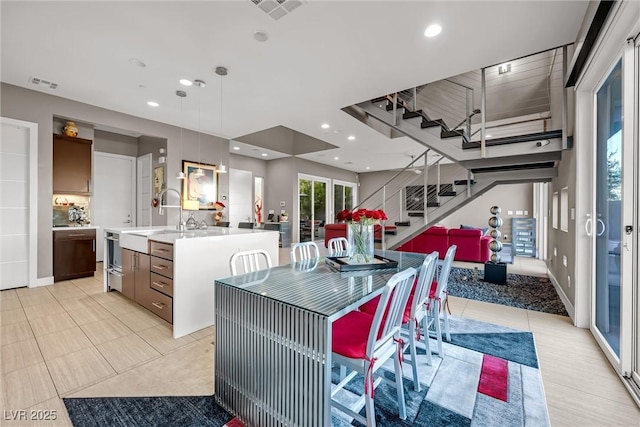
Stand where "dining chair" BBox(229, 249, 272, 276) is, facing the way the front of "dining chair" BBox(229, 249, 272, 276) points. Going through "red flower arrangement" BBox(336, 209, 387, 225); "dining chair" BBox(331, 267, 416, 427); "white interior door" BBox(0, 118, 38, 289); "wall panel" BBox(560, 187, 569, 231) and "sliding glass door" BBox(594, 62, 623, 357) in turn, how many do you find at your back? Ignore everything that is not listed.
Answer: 1

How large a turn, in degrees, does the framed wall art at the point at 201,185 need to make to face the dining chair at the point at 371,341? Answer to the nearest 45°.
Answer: approximately 45° to its right

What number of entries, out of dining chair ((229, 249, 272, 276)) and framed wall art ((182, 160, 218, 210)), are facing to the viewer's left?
0

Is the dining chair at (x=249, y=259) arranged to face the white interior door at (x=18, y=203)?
no

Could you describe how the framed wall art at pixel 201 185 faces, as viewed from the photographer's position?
facing the viewer and to the right of the viewer

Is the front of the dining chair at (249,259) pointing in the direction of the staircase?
no

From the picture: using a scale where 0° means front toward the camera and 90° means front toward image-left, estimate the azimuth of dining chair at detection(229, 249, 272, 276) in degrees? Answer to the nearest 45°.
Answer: approximately 315°

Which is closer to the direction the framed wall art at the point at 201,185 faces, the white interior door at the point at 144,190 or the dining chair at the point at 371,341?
the dining chair

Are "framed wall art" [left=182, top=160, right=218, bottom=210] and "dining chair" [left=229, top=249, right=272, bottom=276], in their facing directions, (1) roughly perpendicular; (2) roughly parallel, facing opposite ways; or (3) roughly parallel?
roughly parallel

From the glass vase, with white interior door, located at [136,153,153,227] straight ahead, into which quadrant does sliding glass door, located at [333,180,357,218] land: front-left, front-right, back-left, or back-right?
front-right

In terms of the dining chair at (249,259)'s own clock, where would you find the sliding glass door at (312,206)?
The sliding glass door is roughly at 8 o'clock from the dining chair.

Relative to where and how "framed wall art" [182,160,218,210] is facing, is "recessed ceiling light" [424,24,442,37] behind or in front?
in front
